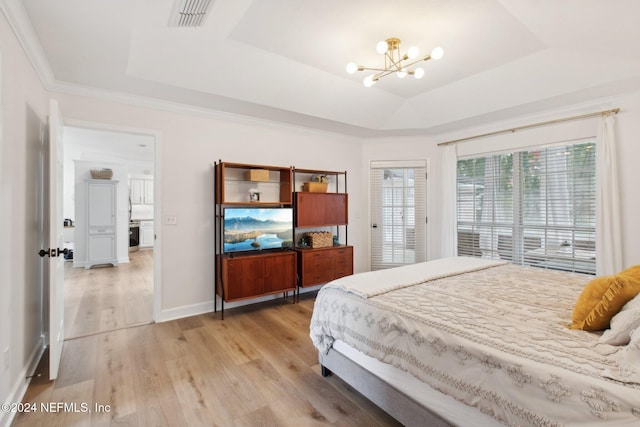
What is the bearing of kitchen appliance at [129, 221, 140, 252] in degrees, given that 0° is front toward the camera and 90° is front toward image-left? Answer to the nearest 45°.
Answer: approximately 0°

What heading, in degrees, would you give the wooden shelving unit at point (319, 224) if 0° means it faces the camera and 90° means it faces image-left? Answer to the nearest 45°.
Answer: approximately 315°

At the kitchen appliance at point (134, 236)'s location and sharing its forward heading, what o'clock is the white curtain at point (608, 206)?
The white curtain is roughly at 11 o'clock from the kitchen appliance.

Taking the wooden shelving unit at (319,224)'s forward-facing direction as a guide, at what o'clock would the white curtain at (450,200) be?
The white curtain is roughly at 10 o'clock from the wooden shelving unit.

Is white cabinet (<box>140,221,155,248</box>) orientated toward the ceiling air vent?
yes

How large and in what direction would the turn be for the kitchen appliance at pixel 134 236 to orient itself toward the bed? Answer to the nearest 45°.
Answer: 0° — it already faces it

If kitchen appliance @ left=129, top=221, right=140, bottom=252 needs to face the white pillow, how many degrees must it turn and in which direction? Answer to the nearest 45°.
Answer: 0° — it already faces it
